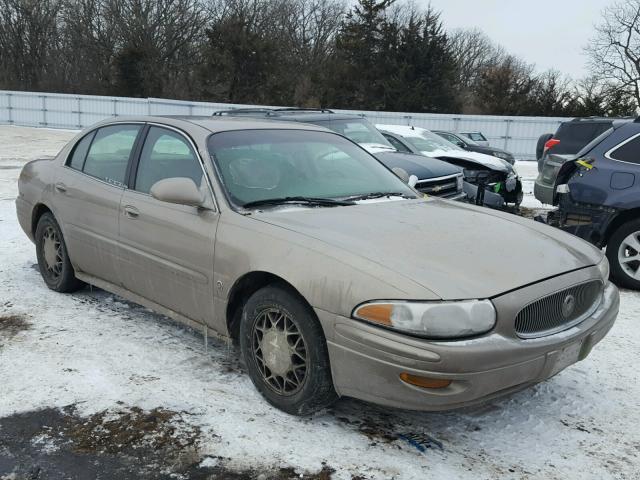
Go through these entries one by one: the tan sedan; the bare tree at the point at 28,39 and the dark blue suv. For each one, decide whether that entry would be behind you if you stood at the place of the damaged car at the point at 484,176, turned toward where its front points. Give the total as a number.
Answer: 1

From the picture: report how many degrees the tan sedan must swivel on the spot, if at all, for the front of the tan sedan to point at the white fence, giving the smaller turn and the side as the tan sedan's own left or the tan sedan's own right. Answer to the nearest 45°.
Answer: approximately 135° to the tan sedan's own left

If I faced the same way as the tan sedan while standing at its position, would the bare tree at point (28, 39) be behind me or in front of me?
behind

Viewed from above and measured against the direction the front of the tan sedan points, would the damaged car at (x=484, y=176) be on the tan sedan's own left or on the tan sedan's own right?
on the tan sedan's own left

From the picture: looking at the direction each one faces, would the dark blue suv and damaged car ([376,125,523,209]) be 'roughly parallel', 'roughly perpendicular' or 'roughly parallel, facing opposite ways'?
roughly perpendicular

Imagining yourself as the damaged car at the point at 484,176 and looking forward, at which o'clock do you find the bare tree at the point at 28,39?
The bare tree is roughly at 6 o'clock from the damaged car.

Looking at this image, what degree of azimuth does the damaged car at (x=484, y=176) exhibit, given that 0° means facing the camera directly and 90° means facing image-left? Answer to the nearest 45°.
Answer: approximately 315°
